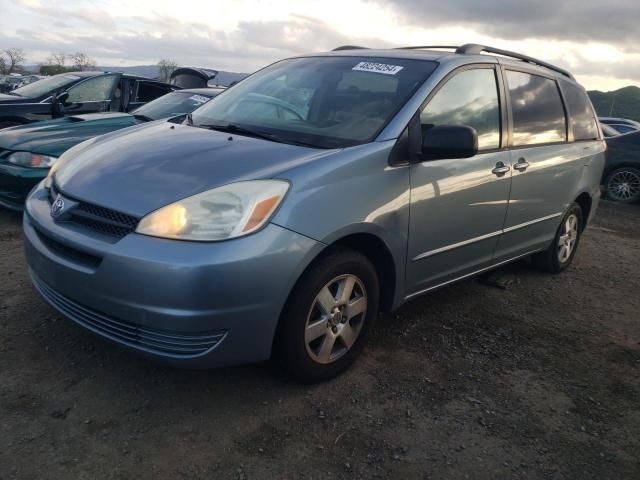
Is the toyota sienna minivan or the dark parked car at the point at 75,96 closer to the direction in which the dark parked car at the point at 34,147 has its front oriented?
the toyota sienna minivan

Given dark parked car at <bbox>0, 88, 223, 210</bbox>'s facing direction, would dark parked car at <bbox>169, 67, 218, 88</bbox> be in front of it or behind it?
behind

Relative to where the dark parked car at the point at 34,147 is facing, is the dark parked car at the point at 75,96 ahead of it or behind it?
behind

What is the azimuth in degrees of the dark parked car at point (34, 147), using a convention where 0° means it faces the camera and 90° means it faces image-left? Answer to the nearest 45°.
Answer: approximately 45°

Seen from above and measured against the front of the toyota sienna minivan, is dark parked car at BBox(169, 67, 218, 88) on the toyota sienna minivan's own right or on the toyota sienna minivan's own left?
on the toyota sienna minivan's own right

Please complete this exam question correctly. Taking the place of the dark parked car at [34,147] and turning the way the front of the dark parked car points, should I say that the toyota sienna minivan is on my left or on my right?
on my left

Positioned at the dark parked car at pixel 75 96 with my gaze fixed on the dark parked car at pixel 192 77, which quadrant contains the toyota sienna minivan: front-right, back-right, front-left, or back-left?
back-right

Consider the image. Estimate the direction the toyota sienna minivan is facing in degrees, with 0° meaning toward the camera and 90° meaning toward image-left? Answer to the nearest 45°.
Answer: approximately 45°

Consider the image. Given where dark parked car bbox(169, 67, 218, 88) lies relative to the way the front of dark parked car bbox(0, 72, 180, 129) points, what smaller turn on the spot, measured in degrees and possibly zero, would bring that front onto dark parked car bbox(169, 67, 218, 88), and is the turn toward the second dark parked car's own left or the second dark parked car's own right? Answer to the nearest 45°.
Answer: approximately 180°

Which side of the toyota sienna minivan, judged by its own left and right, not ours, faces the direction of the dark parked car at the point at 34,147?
right

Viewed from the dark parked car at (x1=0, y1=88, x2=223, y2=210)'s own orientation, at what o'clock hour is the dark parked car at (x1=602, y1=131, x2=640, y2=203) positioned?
the dark parked car at (x1=602, y1=131, x2=640, y2=203) is roughly at 7 o'clock from the dark parked car at (x1=0, y1=88, x2=223, y2=210).

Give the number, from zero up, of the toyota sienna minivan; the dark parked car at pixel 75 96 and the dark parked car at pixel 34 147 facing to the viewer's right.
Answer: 0

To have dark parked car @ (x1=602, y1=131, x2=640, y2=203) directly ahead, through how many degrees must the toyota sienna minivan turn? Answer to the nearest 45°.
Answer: approximately 180°

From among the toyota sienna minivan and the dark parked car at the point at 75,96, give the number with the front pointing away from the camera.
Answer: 0
